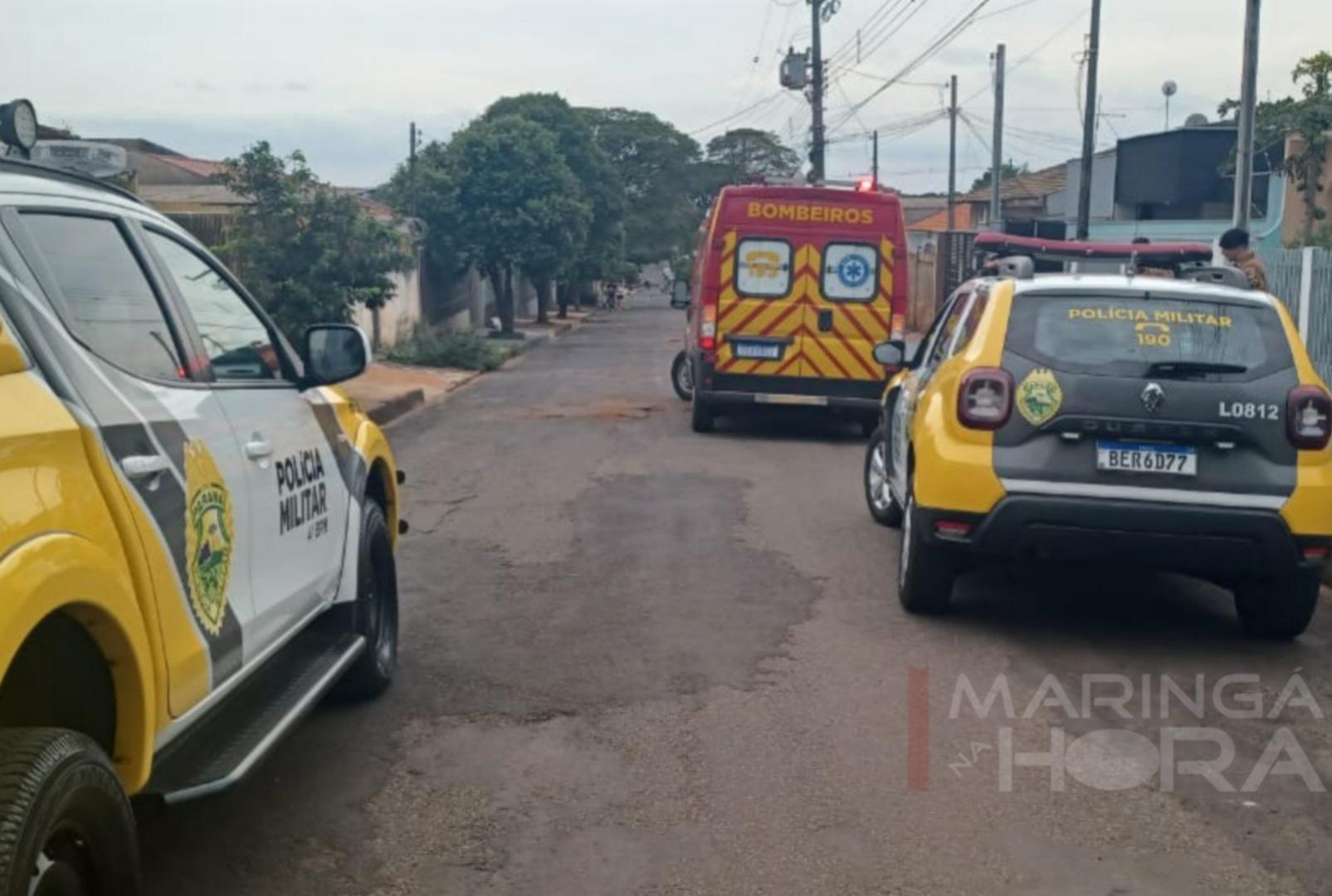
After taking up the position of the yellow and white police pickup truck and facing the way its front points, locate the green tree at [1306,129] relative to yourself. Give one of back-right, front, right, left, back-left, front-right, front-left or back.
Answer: front

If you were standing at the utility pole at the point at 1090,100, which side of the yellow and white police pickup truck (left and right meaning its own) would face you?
front

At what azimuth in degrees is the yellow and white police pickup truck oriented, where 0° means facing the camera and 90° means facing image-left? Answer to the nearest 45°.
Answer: approximately 225°

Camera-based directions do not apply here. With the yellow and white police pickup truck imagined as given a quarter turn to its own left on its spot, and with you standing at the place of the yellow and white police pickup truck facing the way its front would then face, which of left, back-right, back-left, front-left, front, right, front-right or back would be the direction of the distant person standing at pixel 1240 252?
right

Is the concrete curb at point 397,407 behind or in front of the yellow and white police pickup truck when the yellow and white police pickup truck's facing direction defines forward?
in front

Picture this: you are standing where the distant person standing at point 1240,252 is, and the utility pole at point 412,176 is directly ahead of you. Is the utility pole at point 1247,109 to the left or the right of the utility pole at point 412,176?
right

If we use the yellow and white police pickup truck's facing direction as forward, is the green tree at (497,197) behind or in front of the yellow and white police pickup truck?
in front

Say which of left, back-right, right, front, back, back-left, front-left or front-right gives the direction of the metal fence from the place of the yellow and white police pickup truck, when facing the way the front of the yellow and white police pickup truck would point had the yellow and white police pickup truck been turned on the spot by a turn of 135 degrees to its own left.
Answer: back-right

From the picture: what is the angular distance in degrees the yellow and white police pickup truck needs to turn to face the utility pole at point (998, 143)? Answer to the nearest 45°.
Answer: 0° — it already faces it

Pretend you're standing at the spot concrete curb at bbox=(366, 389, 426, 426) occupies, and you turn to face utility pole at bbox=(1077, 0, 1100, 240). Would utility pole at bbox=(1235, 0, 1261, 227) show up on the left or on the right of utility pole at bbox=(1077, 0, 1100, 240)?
right

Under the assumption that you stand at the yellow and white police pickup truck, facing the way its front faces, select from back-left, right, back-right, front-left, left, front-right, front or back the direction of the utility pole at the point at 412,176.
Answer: front-left

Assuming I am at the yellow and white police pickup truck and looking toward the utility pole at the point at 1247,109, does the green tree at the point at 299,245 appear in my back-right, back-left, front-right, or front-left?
front-left

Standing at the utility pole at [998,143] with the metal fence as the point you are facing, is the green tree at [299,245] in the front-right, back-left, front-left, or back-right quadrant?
front-right
